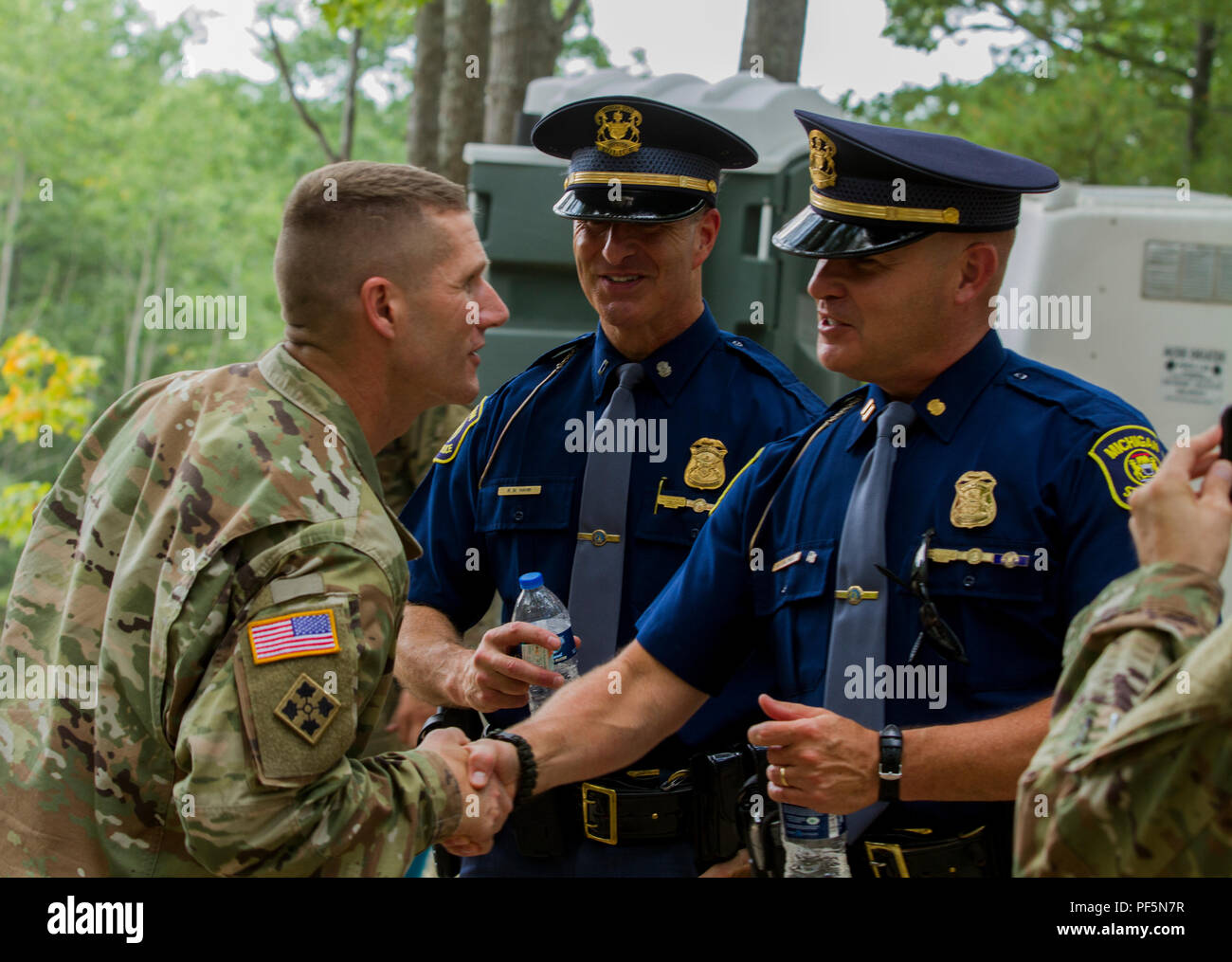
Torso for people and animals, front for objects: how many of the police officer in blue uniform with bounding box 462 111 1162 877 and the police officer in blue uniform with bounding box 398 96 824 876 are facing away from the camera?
0

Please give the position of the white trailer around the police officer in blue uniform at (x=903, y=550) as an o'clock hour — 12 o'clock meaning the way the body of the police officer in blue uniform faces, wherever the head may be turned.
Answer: The white trailer is roughly at 5 o'clock from the police officer in blue uniform.

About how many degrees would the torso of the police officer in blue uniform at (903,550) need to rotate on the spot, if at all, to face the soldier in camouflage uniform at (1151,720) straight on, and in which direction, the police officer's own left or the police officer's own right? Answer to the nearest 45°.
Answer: approximately 45° to the police officer's own left

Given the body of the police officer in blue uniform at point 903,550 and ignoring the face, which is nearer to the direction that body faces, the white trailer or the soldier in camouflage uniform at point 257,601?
the soldier in camouflage uniform

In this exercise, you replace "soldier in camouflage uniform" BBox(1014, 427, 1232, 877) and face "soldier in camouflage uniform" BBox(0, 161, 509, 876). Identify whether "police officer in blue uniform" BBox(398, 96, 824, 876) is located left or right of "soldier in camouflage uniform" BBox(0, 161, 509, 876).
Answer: right

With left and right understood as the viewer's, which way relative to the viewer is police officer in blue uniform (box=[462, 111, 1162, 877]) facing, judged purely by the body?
facing the viewer and to the left of the viewer

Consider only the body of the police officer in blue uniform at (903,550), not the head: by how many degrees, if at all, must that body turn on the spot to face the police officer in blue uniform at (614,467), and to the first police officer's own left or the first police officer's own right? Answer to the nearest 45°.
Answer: approximately 90° to the first police officer's own right

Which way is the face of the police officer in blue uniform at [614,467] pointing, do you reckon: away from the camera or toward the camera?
toward the camera

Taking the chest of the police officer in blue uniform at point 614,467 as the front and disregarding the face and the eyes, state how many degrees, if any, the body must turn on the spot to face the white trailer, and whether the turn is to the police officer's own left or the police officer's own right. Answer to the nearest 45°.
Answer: approximately 135° to the police officer's own left

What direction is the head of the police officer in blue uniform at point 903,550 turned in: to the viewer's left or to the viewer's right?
to the viewer's left

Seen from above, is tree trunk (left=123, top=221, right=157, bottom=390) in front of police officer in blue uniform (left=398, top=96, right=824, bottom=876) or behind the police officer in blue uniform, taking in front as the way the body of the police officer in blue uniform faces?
behind

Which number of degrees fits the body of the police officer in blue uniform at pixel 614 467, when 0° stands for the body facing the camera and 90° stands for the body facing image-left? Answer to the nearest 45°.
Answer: approximately 0°
